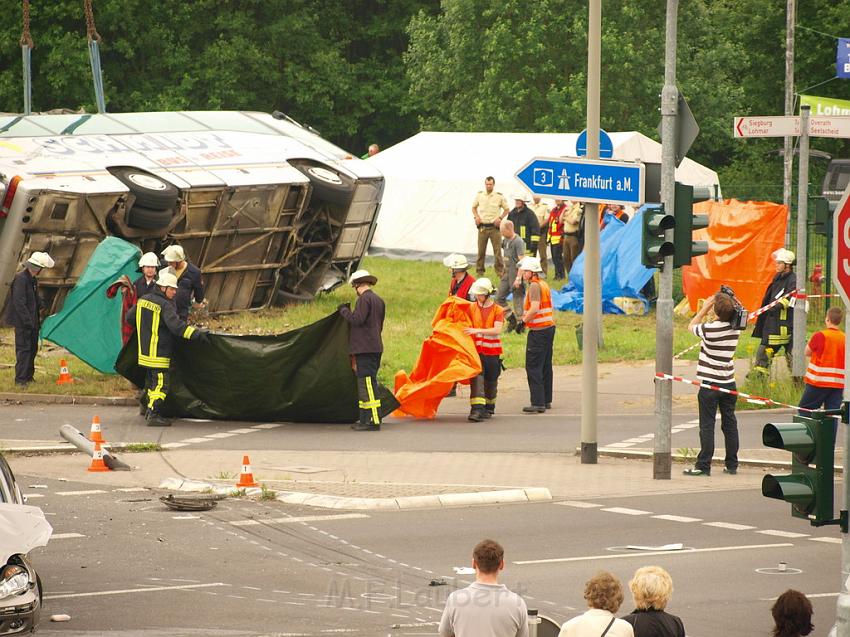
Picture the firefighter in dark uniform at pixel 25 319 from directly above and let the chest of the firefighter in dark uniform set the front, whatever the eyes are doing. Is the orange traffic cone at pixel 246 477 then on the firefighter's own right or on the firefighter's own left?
on the firefighter's own right

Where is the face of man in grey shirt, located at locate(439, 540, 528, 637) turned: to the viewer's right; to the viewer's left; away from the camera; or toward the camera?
away from the camera

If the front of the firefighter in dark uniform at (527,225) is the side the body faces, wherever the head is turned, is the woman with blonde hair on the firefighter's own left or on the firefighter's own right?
on the firefighter's own left

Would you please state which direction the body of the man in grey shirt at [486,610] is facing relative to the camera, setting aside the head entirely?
away from the camera

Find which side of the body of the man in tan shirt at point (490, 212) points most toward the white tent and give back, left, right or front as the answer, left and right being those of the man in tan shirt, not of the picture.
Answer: back

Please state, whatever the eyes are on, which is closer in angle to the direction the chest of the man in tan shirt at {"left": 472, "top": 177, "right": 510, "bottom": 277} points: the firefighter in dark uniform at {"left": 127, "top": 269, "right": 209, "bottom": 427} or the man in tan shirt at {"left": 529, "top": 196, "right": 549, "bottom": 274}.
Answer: the firefighter in dark uniform

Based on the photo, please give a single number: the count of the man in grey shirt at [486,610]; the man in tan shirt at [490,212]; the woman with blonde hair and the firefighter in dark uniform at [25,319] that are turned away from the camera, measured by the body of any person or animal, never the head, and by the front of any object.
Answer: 2

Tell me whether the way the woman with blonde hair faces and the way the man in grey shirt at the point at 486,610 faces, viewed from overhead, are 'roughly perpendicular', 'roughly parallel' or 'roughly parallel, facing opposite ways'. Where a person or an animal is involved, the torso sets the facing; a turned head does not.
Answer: roughly parallel

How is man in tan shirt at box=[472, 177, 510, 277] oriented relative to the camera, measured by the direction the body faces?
toward the camera

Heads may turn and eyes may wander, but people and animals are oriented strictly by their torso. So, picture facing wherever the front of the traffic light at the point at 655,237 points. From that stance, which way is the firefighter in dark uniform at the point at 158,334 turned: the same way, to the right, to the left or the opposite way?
to the left

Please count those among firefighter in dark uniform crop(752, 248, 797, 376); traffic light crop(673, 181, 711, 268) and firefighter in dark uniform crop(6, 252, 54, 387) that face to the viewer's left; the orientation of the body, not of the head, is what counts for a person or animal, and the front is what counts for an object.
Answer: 1

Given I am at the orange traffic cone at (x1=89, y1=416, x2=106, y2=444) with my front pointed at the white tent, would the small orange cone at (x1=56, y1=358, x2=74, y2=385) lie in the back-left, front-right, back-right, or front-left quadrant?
front-left

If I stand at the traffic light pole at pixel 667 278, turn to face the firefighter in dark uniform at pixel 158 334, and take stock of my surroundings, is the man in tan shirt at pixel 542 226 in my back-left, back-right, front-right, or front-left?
front-right
